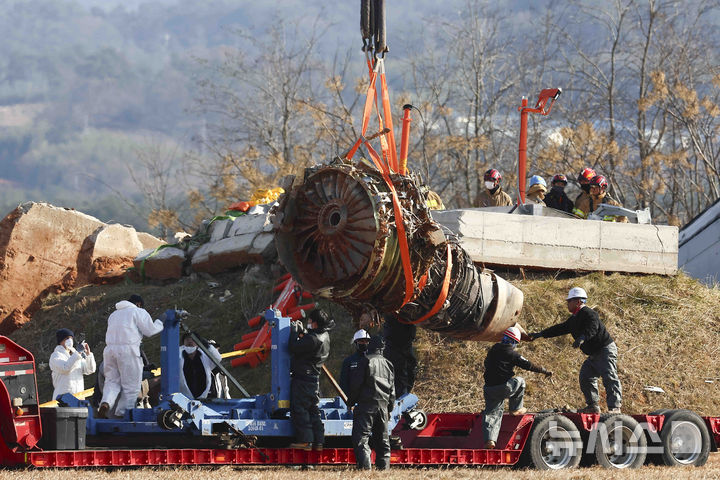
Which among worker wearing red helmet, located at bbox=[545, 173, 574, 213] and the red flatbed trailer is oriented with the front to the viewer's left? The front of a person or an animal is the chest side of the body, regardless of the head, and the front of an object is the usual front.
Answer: the red flatbed trailer

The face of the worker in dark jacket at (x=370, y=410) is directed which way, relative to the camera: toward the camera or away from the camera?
away from the camera

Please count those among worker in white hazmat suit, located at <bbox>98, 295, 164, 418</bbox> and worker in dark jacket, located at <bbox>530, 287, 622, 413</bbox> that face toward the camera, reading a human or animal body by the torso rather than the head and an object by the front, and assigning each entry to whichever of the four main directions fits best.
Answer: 0

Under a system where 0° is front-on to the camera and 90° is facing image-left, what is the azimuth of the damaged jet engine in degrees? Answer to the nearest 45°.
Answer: approximately 45°

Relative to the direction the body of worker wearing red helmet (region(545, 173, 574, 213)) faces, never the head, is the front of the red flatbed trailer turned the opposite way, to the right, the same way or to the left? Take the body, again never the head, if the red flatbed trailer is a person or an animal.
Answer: to the right

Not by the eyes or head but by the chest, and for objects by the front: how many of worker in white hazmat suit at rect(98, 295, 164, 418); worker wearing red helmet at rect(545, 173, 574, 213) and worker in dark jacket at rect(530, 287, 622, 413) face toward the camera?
1

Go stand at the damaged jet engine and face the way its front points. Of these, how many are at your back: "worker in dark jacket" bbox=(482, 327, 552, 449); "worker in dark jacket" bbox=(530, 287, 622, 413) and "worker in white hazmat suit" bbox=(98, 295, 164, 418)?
2

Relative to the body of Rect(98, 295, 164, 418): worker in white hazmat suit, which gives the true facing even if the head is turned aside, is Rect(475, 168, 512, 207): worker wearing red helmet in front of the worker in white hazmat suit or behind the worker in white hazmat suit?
in front

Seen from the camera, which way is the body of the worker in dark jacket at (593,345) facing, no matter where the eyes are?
to the viewer's left

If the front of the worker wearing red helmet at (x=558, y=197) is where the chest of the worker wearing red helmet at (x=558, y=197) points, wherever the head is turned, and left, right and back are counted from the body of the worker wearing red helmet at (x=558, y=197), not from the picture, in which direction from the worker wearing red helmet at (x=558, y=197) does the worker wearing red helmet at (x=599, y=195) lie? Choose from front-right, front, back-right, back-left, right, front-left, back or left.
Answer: left

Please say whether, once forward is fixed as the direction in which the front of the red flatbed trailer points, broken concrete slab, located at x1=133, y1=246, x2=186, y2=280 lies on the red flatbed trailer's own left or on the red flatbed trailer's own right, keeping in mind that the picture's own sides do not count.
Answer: on the red flatbed trailer's own right

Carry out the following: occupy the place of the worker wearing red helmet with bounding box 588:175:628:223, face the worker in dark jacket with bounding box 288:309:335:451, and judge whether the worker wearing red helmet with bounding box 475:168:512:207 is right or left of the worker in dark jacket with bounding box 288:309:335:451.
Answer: right

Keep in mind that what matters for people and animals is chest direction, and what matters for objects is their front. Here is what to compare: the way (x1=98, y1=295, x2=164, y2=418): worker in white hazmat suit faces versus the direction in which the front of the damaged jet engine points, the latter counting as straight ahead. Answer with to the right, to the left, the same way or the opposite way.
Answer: the opposite way

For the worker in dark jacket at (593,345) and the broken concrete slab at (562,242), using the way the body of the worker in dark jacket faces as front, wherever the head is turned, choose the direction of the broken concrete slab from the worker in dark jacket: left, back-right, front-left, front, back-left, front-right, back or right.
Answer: right

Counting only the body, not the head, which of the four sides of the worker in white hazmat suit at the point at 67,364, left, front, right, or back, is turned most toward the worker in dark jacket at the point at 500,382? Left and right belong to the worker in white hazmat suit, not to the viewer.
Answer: front

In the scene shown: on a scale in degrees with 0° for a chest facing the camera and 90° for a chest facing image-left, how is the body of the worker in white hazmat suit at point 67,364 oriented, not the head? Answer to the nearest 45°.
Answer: approximately 315°

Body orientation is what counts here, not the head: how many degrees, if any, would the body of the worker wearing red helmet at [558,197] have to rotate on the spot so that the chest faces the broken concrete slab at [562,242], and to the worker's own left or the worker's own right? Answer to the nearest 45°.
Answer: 0° — they already face it

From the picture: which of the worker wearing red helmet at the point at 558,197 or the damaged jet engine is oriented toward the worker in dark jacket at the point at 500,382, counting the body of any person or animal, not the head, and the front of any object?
the worker wearing red helmet
